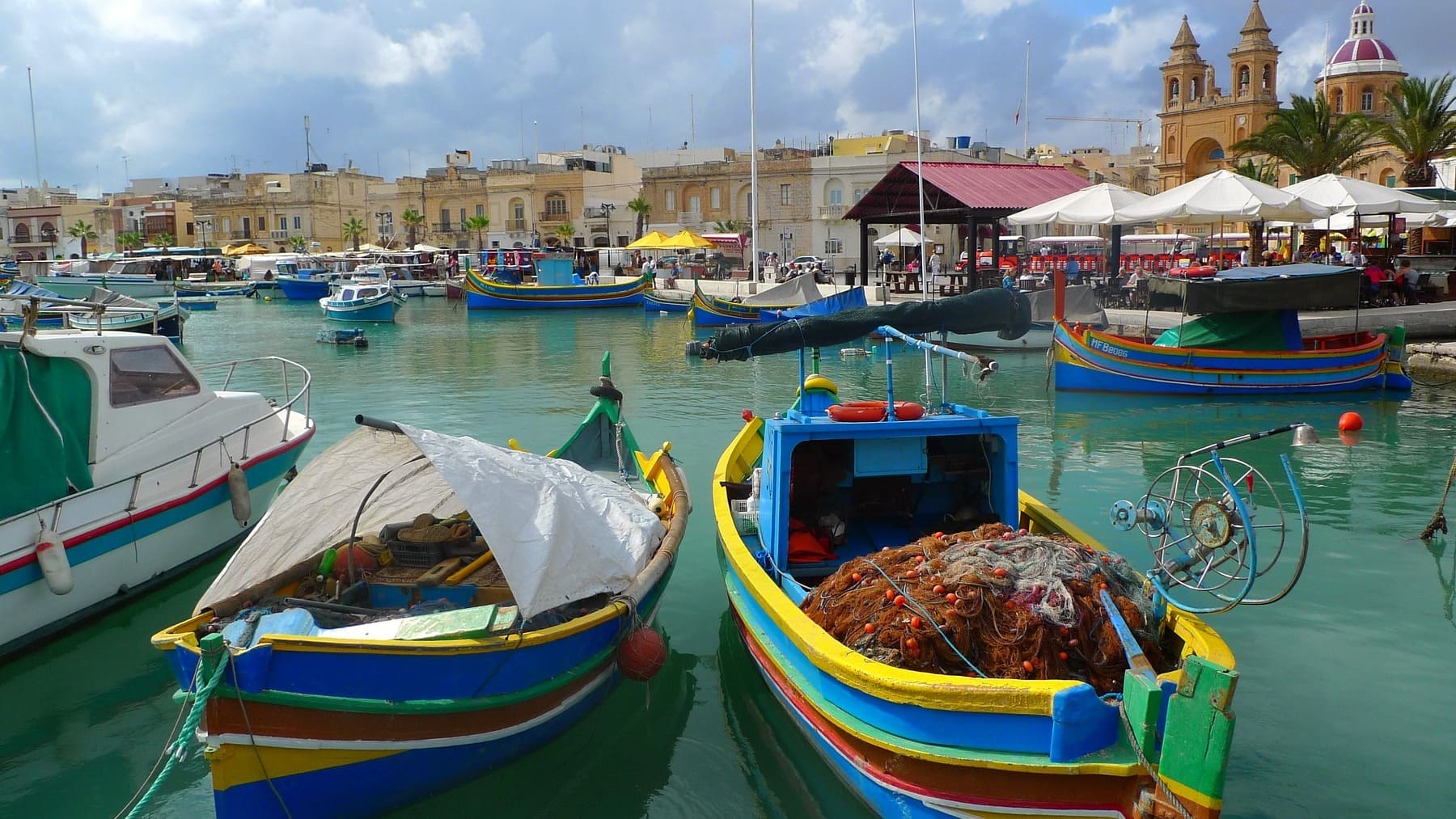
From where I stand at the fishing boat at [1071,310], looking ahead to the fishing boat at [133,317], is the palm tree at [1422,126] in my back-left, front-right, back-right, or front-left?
back-right

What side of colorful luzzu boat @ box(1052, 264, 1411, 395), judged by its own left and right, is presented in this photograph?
left

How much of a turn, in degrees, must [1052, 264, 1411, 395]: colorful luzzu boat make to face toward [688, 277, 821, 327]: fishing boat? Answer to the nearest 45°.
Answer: approximately 45° to its right

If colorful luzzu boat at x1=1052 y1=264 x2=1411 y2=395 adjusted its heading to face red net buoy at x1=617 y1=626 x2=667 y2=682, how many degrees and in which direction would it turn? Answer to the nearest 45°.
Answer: approximately 90° to its left

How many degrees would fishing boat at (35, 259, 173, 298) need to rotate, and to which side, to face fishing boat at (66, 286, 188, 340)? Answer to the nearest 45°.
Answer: approximately 90° to its left

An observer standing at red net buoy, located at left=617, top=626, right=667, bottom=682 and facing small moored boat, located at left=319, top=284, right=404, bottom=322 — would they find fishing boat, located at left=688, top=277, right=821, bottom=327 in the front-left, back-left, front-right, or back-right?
front-right

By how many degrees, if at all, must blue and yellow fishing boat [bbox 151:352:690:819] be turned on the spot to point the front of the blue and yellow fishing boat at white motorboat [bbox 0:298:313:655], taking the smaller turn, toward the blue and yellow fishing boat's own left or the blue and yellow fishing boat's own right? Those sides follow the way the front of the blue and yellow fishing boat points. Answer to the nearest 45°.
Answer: approximately 90° to the blue and yellow fishing boat's own left

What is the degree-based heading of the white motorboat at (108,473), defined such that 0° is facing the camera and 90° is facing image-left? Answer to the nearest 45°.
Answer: approximately 225°

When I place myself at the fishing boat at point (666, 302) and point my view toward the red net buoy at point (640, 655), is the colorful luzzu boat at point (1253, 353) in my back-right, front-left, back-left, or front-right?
front-left

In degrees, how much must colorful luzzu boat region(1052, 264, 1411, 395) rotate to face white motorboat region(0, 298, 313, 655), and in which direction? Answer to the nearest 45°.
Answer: approximately 45° to its left

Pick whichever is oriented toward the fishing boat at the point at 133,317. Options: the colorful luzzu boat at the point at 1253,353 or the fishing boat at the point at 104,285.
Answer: the colorful luzzu boat

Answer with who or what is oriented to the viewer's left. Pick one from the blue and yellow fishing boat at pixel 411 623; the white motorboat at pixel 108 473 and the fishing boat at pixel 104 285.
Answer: the fishing boat
